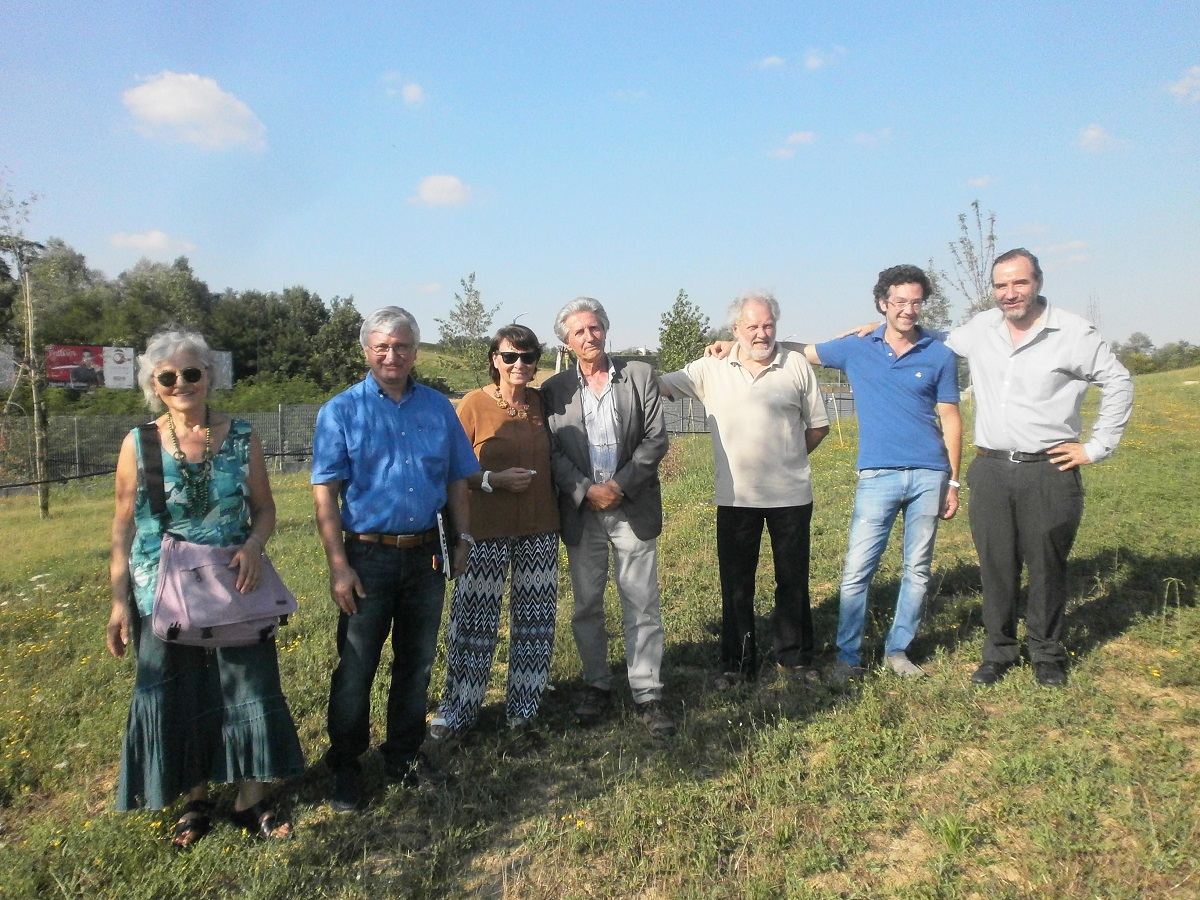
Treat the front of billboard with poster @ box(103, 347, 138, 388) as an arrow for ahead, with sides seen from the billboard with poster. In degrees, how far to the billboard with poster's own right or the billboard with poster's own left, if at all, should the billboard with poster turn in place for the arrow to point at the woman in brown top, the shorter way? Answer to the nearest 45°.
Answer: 0° — it already faces them

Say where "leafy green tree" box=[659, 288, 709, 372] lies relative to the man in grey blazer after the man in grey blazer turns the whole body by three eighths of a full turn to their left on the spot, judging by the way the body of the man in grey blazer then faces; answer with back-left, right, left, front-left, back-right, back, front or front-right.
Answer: front-left

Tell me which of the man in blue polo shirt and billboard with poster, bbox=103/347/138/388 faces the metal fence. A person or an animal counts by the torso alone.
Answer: the billboard with poster

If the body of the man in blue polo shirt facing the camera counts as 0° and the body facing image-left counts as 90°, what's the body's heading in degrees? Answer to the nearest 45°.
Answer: approximately 0°

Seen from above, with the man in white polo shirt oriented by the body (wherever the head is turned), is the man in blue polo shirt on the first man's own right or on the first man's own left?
on the first man's own left

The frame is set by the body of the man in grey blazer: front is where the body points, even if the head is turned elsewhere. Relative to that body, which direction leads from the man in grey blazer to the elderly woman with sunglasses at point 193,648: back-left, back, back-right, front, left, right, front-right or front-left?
front-right

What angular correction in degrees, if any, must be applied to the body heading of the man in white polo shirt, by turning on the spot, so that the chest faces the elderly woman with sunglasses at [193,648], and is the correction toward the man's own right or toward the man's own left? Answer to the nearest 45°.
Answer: approximately 45° to the man's own right

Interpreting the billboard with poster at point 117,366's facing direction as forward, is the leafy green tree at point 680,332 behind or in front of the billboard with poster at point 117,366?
in front

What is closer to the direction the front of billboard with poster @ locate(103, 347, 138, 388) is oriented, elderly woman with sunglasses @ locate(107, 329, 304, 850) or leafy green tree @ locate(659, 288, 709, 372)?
the elderly woman with sunglasses

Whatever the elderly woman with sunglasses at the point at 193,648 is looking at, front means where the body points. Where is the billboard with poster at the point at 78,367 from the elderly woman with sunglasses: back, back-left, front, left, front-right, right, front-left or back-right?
back

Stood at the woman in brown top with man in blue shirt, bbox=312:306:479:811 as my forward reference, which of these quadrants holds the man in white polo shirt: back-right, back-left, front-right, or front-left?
back-left

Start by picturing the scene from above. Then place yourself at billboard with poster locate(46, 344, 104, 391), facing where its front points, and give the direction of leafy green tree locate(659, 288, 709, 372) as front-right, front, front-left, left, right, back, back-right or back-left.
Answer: front-left

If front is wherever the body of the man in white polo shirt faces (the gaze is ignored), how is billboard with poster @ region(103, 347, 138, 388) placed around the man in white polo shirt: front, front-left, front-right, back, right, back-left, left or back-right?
back-right
